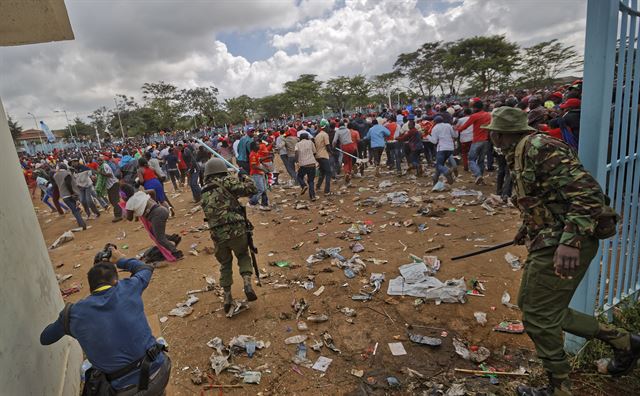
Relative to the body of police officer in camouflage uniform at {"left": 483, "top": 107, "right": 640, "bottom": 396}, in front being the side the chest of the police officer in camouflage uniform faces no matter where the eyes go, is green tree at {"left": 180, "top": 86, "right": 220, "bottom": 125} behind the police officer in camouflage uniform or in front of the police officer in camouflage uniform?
in front

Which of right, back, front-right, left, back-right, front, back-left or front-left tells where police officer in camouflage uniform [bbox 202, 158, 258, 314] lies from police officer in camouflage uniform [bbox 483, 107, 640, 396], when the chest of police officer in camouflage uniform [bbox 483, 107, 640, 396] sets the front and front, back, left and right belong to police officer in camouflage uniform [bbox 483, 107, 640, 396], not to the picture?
front

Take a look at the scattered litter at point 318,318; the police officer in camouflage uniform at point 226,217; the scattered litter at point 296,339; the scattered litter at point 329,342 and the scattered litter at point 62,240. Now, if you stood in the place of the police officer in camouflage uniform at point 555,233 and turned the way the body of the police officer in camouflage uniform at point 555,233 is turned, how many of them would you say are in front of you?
5

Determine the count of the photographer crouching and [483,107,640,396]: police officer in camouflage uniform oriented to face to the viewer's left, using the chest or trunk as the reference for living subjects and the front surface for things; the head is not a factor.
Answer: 1

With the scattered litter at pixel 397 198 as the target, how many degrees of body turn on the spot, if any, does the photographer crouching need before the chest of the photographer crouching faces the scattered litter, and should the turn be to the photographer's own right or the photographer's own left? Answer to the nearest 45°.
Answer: approximately 45° to the photographer's own right

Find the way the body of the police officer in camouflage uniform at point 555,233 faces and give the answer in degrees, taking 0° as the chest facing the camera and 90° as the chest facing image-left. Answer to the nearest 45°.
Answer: approximately 90°

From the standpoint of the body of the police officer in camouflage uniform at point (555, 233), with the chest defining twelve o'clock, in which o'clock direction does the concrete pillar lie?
The concrete pillar is roughly at 11 o'clock from the police officer in camouflage uniform.

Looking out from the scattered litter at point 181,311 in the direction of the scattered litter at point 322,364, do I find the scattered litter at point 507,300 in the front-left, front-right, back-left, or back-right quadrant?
front-left

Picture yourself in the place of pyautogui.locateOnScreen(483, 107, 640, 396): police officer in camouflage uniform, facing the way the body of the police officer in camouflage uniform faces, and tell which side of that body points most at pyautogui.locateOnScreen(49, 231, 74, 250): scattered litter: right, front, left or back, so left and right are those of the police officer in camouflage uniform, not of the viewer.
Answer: front

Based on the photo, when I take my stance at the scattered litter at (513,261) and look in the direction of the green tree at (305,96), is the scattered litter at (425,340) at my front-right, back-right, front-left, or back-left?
back-left

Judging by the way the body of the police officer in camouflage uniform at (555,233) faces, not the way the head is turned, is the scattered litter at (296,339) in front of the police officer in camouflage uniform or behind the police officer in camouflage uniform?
in front

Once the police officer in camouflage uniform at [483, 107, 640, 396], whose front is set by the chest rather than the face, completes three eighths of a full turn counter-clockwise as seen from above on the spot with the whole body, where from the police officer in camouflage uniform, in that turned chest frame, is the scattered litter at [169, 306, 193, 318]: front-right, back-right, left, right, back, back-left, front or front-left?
back-right

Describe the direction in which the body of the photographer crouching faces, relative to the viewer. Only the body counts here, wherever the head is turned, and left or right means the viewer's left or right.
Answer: facing away from the viewer
